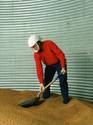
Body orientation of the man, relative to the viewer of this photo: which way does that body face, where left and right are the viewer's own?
facing the viewer and to the left of the viewer
